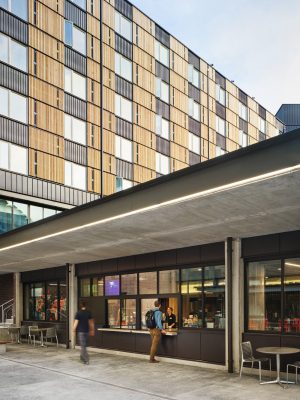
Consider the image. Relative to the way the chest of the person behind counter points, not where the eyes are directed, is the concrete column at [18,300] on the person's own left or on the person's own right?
on the person's own right

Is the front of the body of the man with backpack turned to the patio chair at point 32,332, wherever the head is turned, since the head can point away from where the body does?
no

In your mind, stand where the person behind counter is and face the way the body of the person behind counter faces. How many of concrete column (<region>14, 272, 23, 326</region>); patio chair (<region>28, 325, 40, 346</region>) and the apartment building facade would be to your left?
0

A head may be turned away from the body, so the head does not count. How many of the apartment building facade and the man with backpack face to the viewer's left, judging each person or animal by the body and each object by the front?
0

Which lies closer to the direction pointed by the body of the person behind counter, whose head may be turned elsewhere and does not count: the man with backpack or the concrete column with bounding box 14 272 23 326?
the man with backpack

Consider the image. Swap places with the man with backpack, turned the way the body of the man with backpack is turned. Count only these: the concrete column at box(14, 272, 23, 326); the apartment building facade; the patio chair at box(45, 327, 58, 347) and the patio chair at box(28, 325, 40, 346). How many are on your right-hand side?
0

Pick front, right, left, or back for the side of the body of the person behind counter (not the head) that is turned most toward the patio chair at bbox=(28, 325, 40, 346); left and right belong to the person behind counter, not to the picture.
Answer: right

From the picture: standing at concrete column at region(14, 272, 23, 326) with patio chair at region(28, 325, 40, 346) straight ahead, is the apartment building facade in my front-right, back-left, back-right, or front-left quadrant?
back-left

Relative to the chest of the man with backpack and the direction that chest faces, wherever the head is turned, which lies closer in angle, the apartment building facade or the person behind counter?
the person behind counter

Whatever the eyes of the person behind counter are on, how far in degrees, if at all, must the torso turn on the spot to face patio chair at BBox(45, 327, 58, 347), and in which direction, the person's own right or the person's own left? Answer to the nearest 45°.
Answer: approximately 90° to the person's own right

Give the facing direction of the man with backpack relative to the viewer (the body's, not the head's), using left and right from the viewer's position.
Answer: facing away from the viewer and to the right of the viewer

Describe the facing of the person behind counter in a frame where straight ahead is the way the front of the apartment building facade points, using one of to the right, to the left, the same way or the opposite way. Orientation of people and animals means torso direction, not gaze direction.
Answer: to the right

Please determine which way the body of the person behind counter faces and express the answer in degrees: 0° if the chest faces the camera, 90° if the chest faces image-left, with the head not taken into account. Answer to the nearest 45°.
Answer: approximately 45°

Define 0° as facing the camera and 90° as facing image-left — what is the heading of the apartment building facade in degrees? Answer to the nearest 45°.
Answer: approximately 315°

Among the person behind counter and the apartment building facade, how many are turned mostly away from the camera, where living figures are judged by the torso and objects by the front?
0
